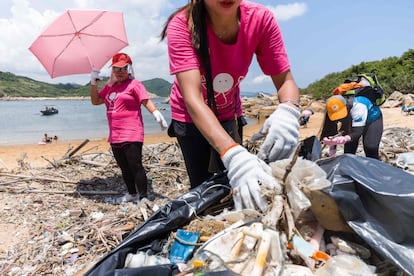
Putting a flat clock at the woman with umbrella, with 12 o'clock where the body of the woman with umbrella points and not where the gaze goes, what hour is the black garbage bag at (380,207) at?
The black garbage bag is roughly at 10 o'clock from the woman with umbrella.

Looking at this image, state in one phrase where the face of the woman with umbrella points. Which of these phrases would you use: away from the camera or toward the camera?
toward the camera

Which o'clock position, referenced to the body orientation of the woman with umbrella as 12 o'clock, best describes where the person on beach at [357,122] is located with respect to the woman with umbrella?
The person on beach is roughly at 8 o'clock from the woman with umbrella.

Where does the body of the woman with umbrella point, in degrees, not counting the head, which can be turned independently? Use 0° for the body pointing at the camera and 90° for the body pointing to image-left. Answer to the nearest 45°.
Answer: approximately 45°

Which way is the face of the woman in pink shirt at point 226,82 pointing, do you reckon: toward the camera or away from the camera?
toward the camera

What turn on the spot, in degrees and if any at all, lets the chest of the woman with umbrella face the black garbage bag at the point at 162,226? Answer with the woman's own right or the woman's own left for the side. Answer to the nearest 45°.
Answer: approximately 45° to the woman's own left

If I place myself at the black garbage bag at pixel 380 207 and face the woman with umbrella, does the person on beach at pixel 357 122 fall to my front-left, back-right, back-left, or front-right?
front-right

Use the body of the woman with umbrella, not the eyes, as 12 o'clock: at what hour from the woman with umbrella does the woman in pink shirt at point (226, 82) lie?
The woman in pink shirt is roughly at 10 o'clock from the woman with umbrella.
